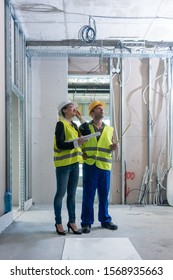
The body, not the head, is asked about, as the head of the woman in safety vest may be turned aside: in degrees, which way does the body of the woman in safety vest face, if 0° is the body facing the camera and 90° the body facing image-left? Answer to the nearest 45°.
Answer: approximately 315°

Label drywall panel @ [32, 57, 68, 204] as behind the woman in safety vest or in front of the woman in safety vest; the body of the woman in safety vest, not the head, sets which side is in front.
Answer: behind

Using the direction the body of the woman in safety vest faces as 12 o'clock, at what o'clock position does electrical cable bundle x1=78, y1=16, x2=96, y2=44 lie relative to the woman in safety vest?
The electrical cable bundle is roughly at 8 o'clock from the woman in safety vest.
